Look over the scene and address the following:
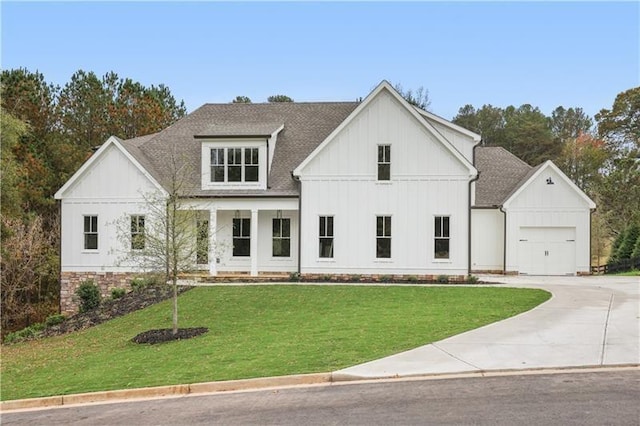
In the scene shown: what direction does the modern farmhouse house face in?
toward the camera

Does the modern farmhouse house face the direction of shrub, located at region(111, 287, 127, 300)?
no

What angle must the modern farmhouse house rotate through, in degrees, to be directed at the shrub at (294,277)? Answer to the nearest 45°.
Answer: approximately 45° to its right
